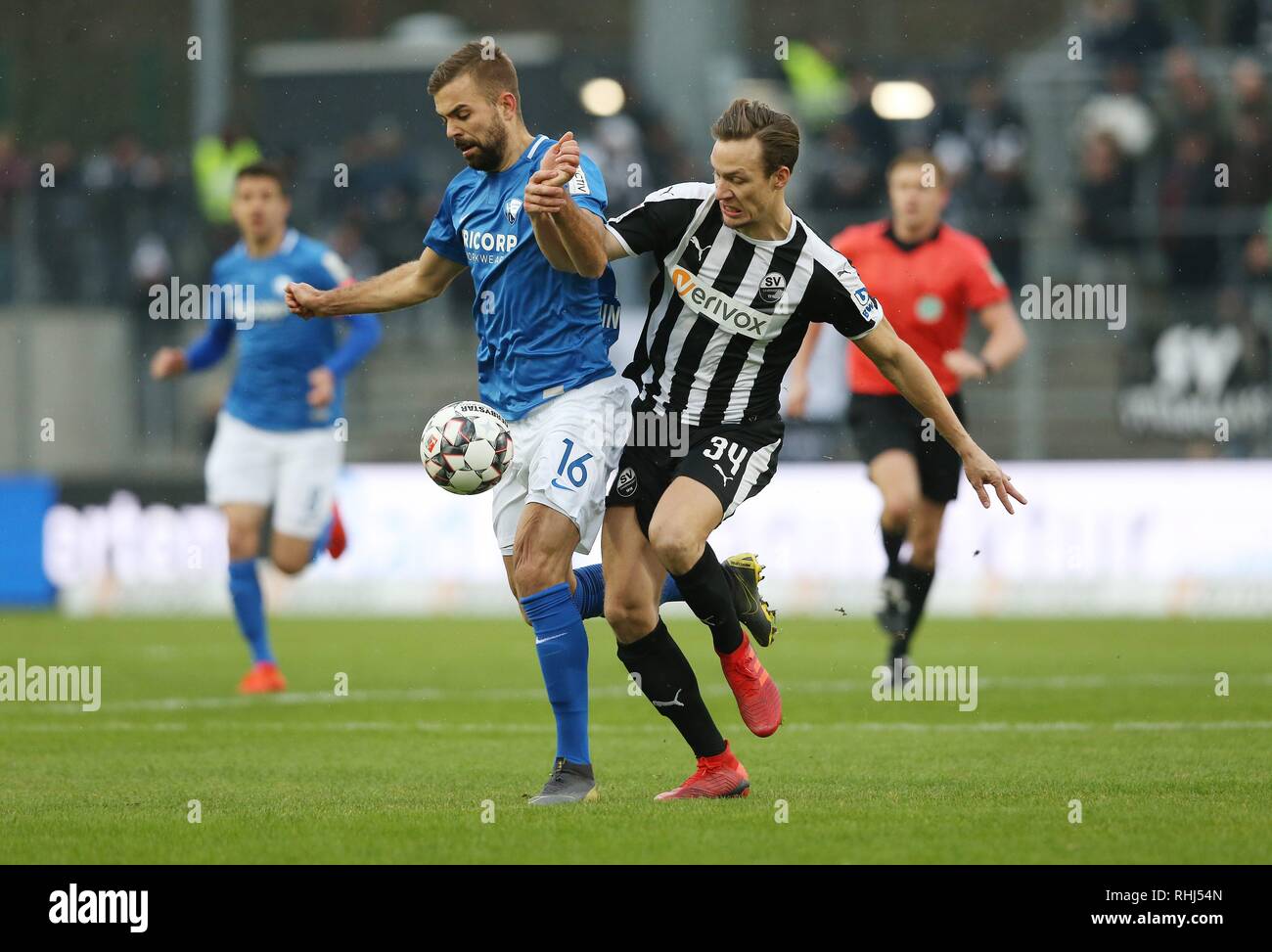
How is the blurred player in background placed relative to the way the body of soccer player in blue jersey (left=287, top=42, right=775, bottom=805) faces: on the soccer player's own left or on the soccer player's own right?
on the soccer player's own right

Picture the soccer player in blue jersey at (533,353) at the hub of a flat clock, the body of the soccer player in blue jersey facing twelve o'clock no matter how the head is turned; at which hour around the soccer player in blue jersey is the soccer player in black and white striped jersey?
The soccer player in black and white striped jersey is roughly at 8 o'clock from the soccer player in blue jersey.

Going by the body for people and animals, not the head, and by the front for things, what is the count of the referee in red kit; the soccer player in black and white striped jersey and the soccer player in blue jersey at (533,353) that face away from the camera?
0

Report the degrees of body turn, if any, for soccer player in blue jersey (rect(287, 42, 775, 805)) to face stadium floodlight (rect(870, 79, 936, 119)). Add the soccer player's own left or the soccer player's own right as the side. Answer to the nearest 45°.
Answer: approximately 135° to the soccer player's own right

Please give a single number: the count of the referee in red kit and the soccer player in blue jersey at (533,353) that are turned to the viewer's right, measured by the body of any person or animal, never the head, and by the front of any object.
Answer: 0

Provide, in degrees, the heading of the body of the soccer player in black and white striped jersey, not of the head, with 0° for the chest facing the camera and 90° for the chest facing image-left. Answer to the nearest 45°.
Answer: approximately 45°

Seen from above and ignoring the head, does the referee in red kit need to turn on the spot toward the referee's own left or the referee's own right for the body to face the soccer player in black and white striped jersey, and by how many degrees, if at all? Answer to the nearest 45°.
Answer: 0° — they already face them

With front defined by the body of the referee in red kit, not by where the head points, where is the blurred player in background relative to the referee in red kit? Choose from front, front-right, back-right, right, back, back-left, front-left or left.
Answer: right

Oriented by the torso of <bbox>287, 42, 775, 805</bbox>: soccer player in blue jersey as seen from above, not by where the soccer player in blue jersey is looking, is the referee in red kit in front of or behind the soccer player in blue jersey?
behind

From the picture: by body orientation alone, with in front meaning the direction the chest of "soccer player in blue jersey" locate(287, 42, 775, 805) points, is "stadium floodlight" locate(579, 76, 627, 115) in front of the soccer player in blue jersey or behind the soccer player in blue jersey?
behind

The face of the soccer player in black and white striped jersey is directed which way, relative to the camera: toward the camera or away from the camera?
toward the camera

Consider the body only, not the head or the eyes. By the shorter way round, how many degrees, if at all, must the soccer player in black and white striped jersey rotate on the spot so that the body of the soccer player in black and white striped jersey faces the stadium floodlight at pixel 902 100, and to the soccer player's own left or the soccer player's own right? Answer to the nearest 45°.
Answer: approximately 135° to the soccer player's own right

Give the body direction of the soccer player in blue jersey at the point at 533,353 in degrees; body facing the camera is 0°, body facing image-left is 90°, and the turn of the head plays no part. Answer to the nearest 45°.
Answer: approximately 45°

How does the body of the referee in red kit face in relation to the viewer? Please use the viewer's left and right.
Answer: facing the viewer

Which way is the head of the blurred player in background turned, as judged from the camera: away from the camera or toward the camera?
toward the camera
